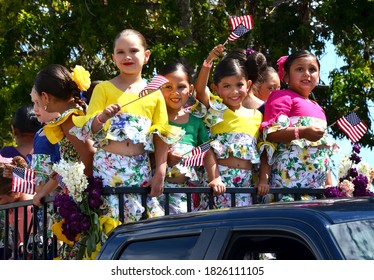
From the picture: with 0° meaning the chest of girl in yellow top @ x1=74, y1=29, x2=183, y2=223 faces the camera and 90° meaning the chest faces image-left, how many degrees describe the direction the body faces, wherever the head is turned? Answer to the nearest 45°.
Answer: approximately 0°

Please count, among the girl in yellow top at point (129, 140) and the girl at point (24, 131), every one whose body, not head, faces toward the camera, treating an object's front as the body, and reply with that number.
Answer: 1

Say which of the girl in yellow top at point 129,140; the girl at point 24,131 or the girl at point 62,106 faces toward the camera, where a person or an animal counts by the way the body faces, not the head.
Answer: the girl in yellow top

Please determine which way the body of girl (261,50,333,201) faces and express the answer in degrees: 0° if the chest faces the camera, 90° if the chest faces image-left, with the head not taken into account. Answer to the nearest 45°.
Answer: approximately 315°

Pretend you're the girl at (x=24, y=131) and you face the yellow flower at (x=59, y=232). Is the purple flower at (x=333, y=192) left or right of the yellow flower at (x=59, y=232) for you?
left

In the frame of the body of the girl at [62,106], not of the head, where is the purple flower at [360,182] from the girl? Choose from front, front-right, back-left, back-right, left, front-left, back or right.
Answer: back-right

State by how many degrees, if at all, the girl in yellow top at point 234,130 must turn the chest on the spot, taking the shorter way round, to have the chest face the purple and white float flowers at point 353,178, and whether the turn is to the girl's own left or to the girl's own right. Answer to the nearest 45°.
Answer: approximately 90° to the girl's own left
